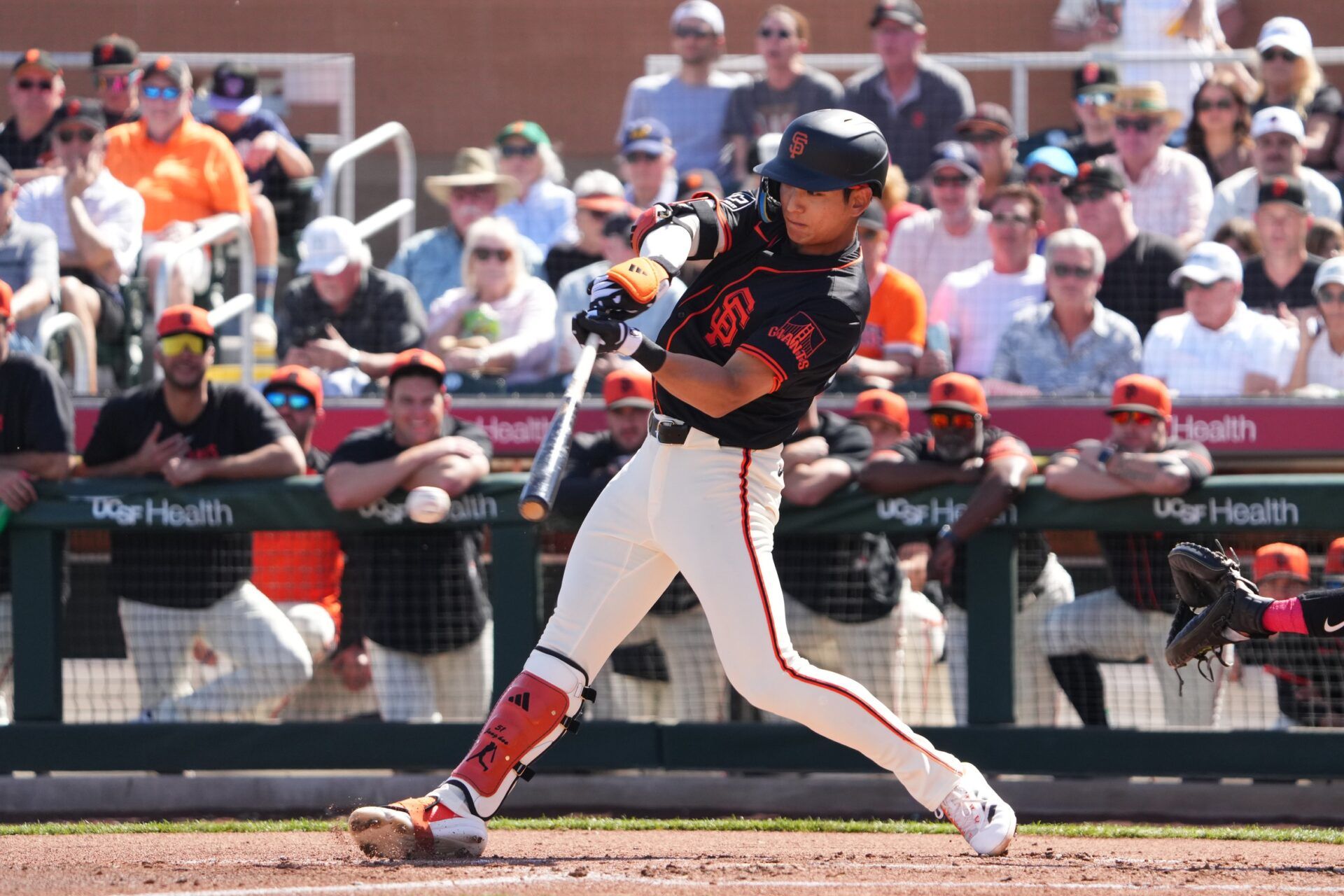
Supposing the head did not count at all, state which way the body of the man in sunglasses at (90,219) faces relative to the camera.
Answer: toward the camera

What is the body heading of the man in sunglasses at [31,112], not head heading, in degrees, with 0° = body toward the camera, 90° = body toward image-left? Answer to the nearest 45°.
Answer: approximately 0°

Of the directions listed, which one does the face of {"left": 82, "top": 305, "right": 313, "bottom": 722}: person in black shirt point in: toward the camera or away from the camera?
toward the camera

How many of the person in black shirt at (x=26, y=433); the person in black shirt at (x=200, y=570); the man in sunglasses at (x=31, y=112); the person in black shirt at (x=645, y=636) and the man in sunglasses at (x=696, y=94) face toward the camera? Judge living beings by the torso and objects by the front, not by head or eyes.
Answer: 5

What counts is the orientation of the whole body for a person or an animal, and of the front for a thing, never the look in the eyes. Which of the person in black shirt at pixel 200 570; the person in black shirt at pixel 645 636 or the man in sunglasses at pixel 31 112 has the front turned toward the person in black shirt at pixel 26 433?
the man in sunglasses

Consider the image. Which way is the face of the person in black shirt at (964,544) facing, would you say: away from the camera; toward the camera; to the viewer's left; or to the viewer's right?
toward the camera

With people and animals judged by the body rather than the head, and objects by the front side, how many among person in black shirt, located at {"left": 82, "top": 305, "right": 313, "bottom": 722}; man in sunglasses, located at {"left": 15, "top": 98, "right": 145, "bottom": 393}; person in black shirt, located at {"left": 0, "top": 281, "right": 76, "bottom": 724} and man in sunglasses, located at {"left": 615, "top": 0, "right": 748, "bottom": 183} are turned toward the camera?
4

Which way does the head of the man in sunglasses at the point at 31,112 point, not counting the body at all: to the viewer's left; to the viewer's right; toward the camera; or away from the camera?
toward the camera

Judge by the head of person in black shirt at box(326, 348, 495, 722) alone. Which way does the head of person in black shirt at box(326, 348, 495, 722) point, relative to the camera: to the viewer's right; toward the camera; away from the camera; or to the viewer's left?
toward the camera

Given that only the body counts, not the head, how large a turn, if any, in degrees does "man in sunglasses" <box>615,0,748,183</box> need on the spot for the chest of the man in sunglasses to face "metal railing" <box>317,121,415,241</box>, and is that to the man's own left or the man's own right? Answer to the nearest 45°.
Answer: approximately 90° to the man's own right

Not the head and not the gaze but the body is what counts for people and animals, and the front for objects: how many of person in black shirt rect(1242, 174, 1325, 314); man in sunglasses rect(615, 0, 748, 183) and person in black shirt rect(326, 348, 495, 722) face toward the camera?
3

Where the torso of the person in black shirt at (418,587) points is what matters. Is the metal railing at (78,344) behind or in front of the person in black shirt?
behind

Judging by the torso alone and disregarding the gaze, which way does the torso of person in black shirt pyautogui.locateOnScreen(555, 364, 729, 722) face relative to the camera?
toward the camera

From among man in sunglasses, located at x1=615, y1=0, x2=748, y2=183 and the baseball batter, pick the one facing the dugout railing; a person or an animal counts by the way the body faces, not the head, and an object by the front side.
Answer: the man in sunglasses

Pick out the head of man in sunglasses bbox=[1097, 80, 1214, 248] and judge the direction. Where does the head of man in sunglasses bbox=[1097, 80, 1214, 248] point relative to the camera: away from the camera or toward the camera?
toward the camera

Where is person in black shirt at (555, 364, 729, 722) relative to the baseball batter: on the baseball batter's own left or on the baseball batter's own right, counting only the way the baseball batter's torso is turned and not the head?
on the baseball batter's own right

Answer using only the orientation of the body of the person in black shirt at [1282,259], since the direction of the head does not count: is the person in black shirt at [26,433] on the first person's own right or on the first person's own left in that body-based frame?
on the first person's own right

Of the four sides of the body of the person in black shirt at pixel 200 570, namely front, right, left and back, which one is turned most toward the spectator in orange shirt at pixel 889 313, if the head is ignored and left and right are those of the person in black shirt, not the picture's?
back

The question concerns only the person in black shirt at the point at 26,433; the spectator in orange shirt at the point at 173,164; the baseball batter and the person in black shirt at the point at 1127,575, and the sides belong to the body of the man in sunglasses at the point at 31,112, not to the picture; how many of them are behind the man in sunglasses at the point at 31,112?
0

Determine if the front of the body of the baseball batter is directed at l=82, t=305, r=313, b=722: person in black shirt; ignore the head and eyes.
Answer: no

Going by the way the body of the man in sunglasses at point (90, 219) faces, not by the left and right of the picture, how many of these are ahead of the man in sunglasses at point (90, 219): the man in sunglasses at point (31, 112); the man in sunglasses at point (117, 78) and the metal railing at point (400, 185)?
0
